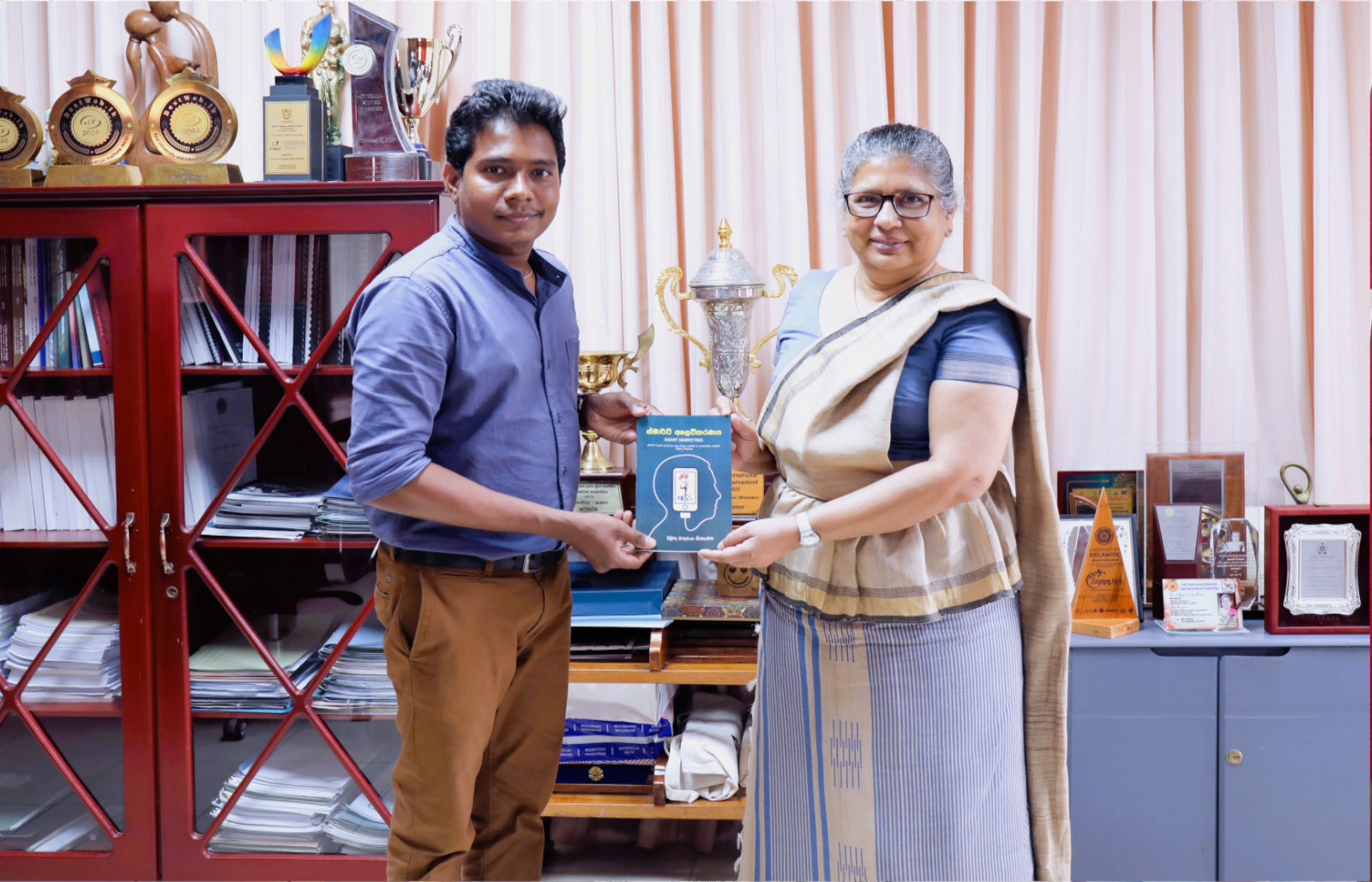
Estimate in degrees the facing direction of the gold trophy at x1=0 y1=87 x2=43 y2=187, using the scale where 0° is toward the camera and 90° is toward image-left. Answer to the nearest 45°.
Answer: approximately 0°

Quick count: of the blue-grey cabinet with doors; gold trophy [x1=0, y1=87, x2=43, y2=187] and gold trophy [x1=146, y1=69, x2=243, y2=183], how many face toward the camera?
3

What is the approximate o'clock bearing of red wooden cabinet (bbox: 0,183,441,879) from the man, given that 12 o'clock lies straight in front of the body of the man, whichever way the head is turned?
The red wooden cabinet is roughly at 6 o'clock from the man.

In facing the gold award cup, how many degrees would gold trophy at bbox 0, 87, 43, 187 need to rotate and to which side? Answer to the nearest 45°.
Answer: approximately 45° to its left

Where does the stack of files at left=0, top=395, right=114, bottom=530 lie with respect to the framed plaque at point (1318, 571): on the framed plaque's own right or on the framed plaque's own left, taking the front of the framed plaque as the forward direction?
on the framed plaque's own right

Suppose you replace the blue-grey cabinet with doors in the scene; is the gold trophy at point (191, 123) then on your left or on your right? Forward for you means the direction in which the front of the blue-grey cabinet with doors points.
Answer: on your right

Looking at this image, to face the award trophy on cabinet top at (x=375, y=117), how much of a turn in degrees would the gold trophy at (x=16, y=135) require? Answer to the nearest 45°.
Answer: approximately 45° to its left

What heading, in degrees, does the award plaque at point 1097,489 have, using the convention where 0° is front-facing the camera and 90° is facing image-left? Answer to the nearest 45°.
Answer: approximately 0°

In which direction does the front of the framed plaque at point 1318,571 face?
toward the camera

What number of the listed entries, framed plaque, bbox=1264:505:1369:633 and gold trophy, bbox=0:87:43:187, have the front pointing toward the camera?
2

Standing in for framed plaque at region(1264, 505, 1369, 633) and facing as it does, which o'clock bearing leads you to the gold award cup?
The gold award cup is roughly at 2 o'clock from the framed plaque.

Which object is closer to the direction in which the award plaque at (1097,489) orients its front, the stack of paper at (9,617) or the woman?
the woman

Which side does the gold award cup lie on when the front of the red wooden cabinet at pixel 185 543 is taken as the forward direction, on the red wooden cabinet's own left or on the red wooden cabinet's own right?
on the red wooden cabinet's own left

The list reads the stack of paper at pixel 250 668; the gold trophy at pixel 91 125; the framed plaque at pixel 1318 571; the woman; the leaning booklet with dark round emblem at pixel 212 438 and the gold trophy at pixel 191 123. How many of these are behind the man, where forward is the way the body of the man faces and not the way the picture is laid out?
4
